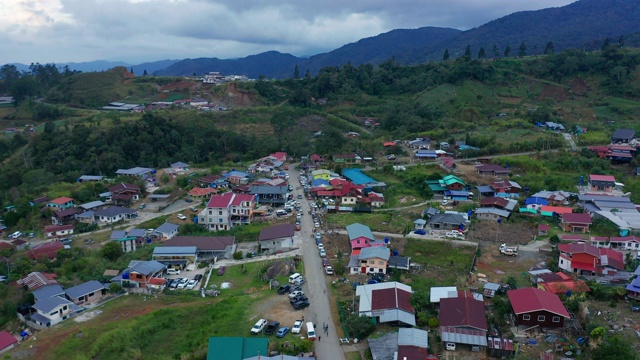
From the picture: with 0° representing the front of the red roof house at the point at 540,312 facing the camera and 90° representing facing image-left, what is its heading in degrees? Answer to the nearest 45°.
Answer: approximately 0°

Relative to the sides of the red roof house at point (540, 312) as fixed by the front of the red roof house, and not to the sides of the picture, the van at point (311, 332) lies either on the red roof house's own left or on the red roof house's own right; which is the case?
on the red roof house's own right

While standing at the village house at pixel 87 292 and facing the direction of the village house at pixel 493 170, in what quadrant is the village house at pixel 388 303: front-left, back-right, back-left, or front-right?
front-right

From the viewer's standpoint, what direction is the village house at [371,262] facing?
toward the camera

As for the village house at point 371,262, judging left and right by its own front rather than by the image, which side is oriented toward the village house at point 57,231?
right

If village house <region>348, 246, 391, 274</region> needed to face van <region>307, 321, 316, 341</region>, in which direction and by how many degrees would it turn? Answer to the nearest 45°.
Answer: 0° — it already faces it

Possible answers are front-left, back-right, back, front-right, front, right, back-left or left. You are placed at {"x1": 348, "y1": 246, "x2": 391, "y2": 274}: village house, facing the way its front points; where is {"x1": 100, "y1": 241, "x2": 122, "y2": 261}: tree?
right

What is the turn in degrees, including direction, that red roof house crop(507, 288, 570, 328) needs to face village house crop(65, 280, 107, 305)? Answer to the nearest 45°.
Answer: approximately 90° to its right

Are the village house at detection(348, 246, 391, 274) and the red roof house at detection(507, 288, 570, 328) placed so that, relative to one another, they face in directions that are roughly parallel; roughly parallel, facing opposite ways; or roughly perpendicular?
roughly parallel

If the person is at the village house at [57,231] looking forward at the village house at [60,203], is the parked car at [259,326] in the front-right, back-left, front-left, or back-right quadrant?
back-right

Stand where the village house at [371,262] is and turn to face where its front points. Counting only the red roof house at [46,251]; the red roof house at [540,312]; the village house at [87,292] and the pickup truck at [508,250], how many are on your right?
2

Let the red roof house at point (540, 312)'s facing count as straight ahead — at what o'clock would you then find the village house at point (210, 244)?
The village house is roughly at 3 o'clock from the red roof house.

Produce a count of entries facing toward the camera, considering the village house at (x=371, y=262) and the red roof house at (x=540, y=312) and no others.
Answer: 2

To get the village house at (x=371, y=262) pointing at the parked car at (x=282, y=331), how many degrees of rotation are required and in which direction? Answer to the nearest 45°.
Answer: approximately 45° to its right
